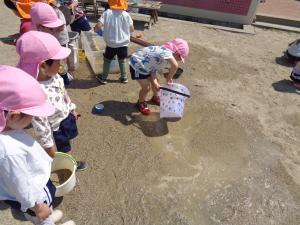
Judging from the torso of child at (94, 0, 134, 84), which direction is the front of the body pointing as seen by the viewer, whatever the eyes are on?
away from the camera

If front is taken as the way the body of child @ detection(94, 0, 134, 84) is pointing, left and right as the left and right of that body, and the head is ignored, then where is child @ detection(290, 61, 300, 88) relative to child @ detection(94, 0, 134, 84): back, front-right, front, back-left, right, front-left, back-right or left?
right

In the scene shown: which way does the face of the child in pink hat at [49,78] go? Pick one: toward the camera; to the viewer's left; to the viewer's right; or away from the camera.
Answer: to the viewer's right

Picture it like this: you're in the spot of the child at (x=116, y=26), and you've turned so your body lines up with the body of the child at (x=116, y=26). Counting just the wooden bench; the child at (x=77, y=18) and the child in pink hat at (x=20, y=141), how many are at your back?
1

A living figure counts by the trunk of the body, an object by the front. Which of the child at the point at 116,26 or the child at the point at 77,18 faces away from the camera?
the child at the point at 116,26

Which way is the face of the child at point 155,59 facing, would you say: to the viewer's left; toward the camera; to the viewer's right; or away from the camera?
to the viewer's right

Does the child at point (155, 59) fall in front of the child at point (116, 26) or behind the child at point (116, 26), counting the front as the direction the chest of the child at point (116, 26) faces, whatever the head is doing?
behind

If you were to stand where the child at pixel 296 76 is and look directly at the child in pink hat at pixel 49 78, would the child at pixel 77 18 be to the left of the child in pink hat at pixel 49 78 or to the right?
right
